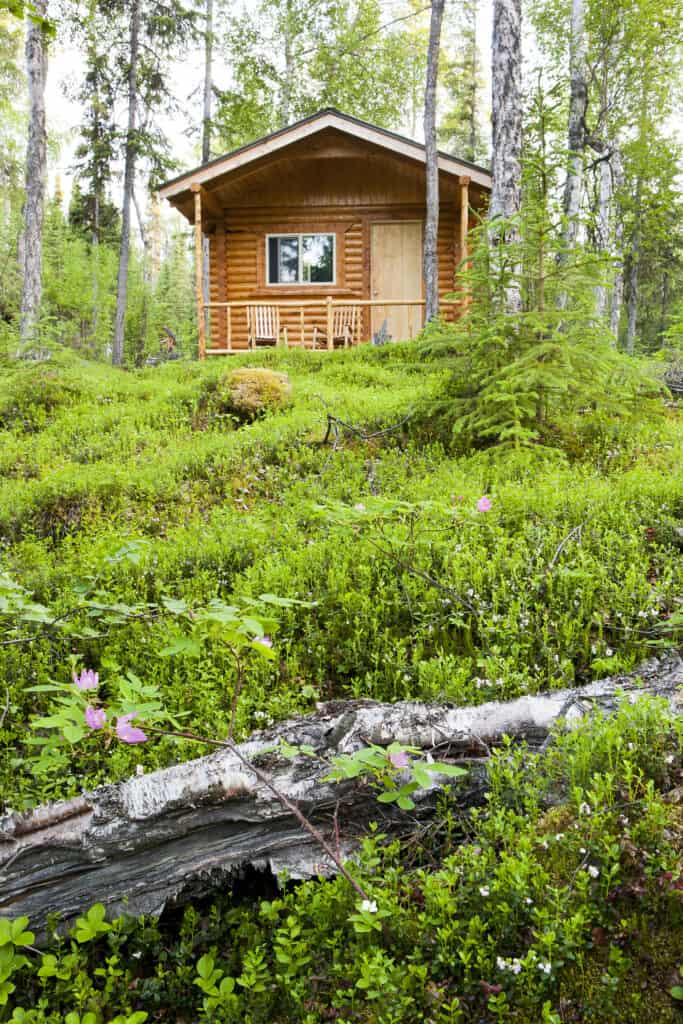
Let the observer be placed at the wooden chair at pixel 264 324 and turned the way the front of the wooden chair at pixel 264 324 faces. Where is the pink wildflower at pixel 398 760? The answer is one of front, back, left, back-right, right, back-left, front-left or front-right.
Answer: front-right

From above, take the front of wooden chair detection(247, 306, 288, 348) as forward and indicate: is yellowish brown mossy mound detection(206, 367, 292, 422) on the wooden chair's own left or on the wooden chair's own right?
on the wooden chair's own right

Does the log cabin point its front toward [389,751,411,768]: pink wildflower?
yes

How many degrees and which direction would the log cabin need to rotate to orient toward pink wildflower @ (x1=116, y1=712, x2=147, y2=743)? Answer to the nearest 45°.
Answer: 0° — it already faces it

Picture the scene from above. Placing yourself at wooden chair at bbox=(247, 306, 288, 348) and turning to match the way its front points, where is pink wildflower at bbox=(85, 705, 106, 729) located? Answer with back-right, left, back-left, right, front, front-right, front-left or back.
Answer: front-right

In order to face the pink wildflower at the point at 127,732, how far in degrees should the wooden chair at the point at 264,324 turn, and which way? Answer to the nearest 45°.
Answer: approximately 45° to its right

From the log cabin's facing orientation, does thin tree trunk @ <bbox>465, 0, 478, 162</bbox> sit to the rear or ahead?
to the rear

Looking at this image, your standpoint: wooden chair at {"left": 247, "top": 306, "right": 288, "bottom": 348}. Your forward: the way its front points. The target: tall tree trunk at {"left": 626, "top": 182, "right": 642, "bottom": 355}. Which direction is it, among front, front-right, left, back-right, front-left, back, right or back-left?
left
